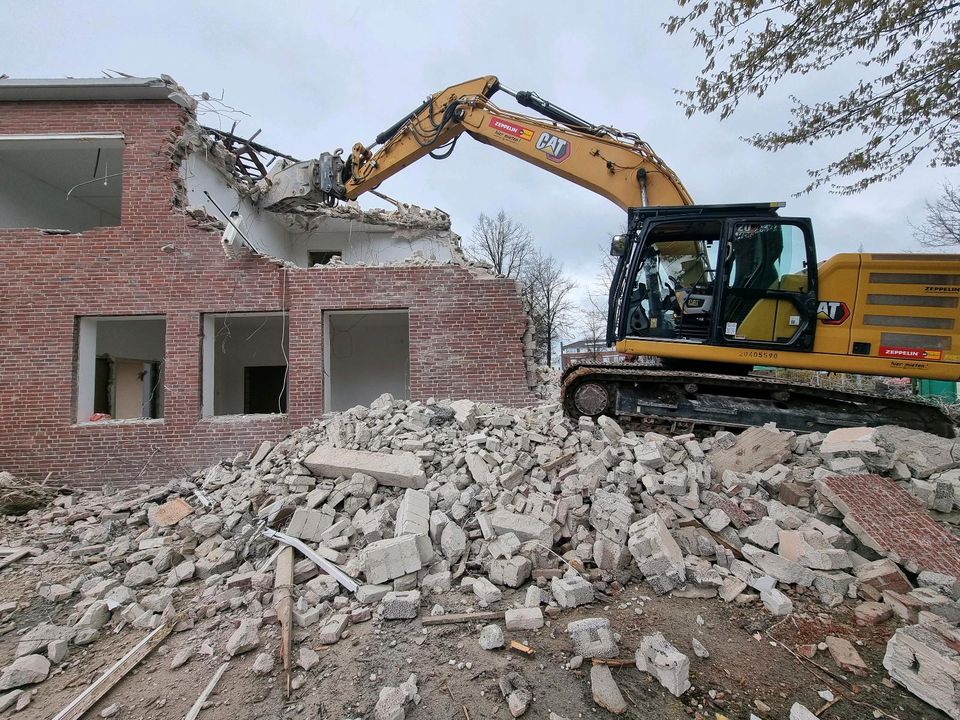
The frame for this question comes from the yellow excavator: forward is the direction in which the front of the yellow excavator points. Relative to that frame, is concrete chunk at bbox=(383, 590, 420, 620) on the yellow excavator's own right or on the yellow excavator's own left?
on the yellow excavator's own left

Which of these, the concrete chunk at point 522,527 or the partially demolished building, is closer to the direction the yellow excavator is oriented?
the partially demolished building

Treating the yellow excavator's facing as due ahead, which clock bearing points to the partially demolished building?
The partially demolished building is roughly at 12 o'clock from the yellow excavator.

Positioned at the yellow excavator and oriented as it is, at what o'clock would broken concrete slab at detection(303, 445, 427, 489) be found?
The broken concrete slab is roughly at 11 o'clock from the yellow excavator.

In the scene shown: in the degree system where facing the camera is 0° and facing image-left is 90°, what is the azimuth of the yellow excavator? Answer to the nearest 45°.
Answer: approximately 90°

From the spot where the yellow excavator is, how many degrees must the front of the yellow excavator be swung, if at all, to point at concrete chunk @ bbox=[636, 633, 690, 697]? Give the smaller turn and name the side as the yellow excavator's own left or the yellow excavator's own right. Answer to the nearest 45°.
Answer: approximately 90° to the yellow excavator's own left

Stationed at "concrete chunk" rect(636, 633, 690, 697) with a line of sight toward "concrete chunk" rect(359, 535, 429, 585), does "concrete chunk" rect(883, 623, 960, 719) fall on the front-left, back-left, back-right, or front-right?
back-right

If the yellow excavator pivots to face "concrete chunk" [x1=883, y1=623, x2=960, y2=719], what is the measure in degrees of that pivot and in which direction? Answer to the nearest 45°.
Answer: approximately 90° to its left

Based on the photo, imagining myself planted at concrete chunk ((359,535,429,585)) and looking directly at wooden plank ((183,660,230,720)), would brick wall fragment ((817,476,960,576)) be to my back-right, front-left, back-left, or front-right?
back-left

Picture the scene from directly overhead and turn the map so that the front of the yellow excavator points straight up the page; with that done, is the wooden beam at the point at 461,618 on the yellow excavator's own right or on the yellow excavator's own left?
on the yellow excavator's own left
